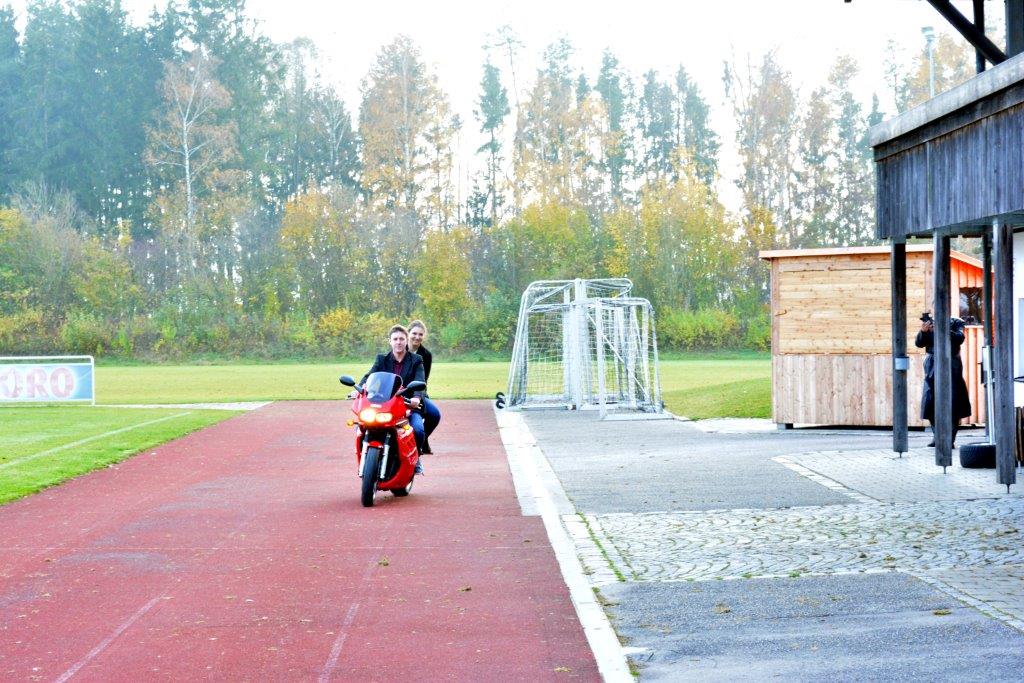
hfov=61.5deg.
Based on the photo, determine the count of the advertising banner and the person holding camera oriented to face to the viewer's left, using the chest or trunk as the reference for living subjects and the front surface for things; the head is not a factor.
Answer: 1

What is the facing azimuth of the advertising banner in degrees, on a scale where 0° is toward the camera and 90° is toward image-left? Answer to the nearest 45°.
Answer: approximately 0°

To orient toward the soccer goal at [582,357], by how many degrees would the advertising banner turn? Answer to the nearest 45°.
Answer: approximately 45° to its left

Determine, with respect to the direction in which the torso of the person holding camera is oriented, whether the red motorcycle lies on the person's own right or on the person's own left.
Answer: on the person's own left

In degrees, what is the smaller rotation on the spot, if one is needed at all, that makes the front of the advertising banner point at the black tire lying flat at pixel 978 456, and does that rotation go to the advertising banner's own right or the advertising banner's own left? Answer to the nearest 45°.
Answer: approximately 45° to the advertising banner's own left

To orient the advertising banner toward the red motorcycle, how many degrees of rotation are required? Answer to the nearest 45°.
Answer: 0° — it already faces it

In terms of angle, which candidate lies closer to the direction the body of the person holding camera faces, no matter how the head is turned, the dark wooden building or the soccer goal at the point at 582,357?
the soccer goal

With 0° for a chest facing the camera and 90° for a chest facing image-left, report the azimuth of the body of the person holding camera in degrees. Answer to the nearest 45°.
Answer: approximately 90°
